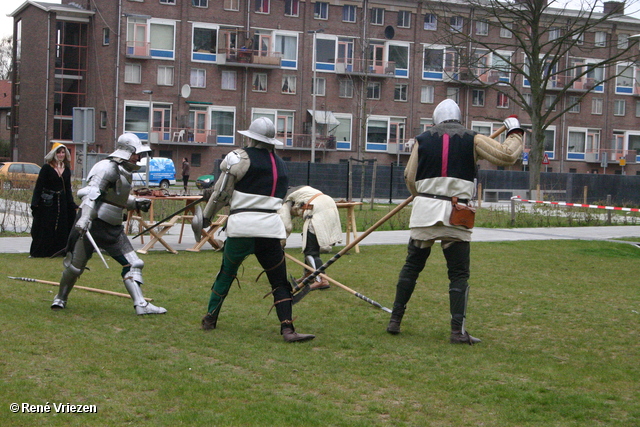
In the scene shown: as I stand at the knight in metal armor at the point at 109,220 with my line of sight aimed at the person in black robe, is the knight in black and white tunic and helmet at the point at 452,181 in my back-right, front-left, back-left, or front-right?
back-right

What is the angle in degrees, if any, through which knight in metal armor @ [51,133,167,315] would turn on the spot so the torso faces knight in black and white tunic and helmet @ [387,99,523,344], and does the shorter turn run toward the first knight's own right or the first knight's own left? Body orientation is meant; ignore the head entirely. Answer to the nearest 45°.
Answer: approximately 45° to the first knight's own right

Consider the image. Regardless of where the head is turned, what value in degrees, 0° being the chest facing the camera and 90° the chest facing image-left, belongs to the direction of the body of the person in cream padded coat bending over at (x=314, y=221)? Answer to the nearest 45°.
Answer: approximately 90°

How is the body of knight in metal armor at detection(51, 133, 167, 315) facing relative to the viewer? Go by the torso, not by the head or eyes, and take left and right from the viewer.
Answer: facing to the right of the viewer

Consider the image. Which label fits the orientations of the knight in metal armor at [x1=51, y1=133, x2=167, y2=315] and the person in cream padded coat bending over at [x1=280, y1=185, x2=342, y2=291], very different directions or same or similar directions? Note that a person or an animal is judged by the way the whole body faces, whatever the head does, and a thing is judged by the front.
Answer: very different directions

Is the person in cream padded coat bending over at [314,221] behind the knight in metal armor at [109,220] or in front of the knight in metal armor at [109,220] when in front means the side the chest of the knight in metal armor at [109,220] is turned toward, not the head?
in front

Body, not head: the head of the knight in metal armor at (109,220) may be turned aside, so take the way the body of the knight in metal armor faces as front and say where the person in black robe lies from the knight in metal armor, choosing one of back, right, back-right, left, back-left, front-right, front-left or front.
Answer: left
